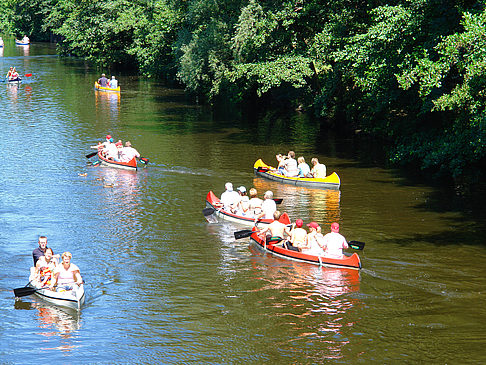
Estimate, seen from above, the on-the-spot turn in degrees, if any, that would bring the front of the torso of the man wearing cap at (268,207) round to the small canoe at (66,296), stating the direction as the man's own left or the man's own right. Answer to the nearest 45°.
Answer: approximately 90° to the man's own left

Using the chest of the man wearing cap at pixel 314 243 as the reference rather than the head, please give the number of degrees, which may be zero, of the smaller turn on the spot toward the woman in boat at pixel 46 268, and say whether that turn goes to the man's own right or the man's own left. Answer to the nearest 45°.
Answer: approximately 90° to the man's own left

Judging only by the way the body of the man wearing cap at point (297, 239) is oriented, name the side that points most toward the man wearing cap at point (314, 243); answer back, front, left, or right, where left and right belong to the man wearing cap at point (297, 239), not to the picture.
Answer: back

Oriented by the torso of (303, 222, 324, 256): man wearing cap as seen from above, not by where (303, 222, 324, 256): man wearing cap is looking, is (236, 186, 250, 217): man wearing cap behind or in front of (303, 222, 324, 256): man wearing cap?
in front

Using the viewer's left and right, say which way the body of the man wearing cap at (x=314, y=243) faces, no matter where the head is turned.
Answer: facing away from the viewer and to the left of the viewer

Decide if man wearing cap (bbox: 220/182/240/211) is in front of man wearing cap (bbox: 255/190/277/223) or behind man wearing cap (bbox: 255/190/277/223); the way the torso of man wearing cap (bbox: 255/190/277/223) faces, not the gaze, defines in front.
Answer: in front

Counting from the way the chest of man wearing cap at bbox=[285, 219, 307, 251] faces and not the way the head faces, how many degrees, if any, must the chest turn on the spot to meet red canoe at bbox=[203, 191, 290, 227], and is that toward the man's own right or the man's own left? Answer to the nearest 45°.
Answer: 0° — they already face it

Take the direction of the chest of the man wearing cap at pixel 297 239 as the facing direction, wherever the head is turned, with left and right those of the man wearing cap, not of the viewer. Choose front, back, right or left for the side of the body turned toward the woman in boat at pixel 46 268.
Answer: left

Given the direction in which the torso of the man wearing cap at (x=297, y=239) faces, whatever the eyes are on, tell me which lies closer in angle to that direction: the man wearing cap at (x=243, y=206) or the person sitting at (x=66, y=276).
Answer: the man wearing cap

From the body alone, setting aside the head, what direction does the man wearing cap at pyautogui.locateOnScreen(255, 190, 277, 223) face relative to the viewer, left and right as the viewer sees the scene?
facing away from the viewer and to the left of the viewer

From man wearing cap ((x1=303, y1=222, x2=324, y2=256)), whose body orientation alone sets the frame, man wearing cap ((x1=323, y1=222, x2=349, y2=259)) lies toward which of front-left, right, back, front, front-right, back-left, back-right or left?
back

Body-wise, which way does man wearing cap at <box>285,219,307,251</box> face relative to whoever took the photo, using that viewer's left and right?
facing away from the viewer and to the left of the viewer

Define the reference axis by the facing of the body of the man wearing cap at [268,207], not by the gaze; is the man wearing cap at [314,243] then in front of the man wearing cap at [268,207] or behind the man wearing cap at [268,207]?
behind

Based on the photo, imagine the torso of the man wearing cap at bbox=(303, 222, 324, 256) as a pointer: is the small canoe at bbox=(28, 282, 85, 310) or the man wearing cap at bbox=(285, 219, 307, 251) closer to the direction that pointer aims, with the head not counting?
the man wearing cap

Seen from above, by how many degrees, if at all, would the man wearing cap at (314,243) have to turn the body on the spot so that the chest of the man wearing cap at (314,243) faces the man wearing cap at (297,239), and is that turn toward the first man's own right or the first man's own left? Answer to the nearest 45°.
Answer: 0° — they already face them
